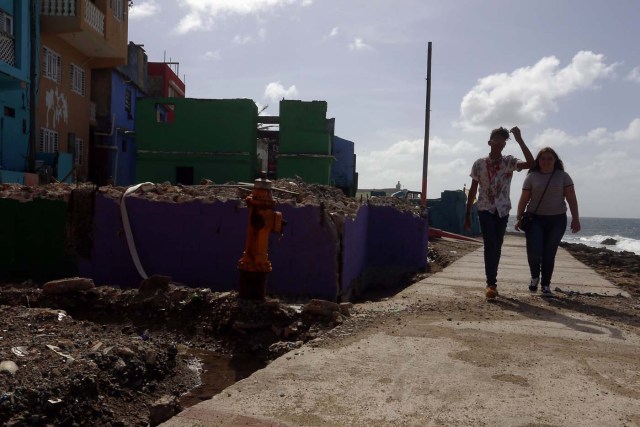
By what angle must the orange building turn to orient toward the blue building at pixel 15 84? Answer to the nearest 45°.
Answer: approximately 90° to its right

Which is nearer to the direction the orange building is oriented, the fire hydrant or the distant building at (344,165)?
the fire hydrant

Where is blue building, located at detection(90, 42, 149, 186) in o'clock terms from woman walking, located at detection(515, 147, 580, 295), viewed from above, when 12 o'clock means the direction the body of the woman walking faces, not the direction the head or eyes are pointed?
The blue building is roughly at 4 o'clock from the woman walking.

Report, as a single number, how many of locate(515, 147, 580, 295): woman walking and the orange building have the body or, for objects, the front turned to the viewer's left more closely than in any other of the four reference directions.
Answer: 0

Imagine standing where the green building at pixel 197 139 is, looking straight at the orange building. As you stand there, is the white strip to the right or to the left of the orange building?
left

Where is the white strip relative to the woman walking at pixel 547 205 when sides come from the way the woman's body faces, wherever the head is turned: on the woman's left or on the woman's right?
on the woman's right

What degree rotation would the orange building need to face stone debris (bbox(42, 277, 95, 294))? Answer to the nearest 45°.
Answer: approximately 45° to its right

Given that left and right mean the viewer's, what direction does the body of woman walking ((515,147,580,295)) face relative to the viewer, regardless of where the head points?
facing the viewer
